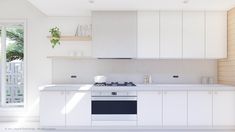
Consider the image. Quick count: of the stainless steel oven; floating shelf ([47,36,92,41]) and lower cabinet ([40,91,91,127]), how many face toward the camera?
3

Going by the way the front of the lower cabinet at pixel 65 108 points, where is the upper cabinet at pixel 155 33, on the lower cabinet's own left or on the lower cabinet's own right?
on the lower cabinet's own left

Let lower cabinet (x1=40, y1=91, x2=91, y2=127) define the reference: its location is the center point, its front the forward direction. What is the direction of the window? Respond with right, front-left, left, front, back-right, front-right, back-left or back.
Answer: back-right

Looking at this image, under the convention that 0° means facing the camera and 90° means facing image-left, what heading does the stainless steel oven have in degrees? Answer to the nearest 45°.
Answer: approximately 0°

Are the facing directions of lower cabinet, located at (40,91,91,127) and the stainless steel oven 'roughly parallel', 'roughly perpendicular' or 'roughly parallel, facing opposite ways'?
roughly parallel

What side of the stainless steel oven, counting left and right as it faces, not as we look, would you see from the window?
right

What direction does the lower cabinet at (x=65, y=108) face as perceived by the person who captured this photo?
facing the viewer

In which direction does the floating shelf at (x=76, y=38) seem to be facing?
toward the camera

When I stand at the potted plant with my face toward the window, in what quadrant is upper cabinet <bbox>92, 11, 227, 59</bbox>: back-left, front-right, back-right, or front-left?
back-right

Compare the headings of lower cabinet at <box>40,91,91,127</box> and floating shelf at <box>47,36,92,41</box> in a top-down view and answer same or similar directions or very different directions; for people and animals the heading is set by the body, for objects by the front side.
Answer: same or similar directions

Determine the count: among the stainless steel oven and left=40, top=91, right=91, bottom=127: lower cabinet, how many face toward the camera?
2

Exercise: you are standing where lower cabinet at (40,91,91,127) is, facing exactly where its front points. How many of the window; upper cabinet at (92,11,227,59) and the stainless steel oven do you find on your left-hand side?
2
